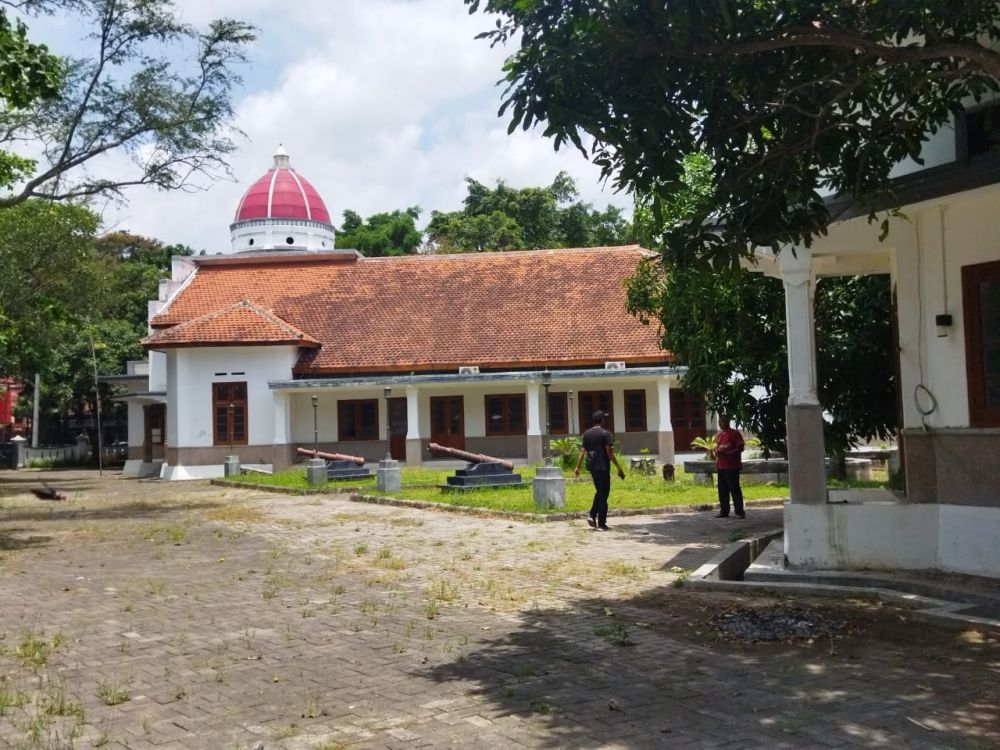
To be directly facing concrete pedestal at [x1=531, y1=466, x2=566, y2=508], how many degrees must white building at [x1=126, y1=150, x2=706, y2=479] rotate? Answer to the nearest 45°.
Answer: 0° — it already faces it

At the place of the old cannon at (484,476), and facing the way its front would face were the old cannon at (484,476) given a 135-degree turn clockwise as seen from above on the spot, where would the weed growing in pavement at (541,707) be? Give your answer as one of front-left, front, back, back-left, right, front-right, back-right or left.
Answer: back-right

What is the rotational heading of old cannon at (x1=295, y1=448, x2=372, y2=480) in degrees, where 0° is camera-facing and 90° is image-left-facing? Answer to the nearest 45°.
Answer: approximately 90°

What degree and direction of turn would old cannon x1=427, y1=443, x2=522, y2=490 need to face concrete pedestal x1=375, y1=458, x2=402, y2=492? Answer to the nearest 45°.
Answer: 0° — it already faces it

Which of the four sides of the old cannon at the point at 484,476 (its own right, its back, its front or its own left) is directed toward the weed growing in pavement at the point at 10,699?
left

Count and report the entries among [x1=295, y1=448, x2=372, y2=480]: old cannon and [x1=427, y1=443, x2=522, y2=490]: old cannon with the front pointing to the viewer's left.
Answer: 2

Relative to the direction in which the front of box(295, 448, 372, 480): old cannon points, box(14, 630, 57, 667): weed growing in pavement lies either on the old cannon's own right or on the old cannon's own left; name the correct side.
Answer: on the old cannon's own left

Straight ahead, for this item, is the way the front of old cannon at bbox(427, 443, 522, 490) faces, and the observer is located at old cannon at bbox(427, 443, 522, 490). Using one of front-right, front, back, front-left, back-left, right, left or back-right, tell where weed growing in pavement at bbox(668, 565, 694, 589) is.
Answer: left

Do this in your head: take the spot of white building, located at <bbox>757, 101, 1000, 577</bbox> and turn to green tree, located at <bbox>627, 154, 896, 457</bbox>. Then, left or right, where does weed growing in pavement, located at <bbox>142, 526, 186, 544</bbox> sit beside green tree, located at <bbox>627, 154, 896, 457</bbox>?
left

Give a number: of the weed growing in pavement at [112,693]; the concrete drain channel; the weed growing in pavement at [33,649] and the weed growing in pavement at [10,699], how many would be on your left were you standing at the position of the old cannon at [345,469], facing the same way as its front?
4

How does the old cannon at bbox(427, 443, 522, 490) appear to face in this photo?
to the viewer's left
